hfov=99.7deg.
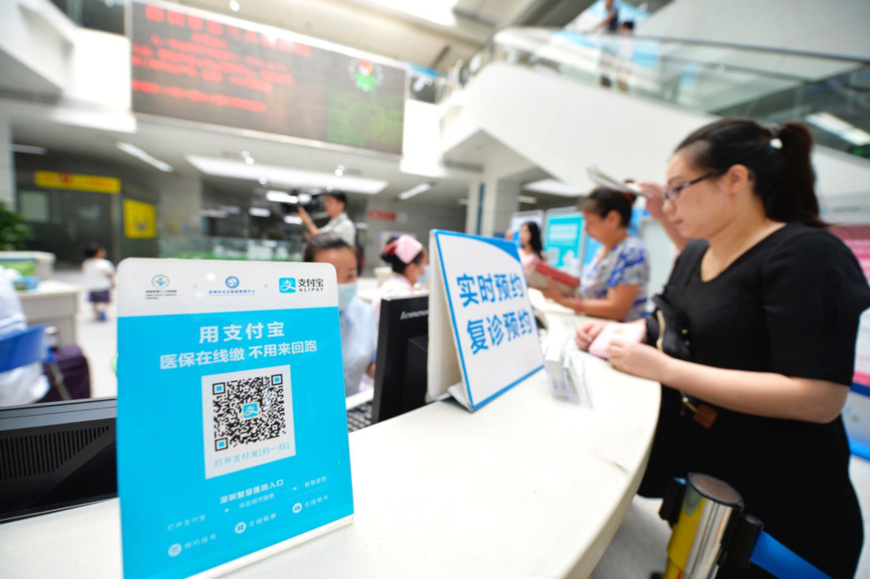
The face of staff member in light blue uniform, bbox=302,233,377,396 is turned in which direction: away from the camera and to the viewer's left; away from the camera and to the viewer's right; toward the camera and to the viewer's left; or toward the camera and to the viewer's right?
toward the camera and to the viewer's right

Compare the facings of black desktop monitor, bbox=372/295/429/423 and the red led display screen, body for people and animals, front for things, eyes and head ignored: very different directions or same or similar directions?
very different directions

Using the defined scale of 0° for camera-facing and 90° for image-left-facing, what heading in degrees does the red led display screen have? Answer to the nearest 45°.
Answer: approximately 315°

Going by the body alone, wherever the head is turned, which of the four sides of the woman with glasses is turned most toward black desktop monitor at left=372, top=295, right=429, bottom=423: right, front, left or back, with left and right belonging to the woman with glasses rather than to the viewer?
front

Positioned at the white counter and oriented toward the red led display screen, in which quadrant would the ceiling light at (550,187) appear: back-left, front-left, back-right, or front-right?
front-right

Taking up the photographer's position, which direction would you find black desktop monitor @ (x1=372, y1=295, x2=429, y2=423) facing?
facing away from the viewer and to the left of the viewer

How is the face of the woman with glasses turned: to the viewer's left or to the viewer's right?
to the viewer's left

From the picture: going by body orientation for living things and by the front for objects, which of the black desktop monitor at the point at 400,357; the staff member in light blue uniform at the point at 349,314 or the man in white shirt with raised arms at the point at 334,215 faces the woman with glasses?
the staff member in light blue uniform at the point at 349,314

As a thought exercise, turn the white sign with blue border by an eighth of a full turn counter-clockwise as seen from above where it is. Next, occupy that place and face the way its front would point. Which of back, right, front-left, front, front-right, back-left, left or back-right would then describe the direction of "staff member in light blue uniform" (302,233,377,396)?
back-left

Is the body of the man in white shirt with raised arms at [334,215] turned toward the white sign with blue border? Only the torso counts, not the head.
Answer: no

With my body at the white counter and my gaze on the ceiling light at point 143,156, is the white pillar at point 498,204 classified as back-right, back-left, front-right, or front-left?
front-right

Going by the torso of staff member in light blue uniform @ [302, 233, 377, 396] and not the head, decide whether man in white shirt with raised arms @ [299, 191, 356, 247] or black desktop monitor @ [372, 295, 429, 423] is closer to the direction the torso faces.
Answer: the black desktop monitor
